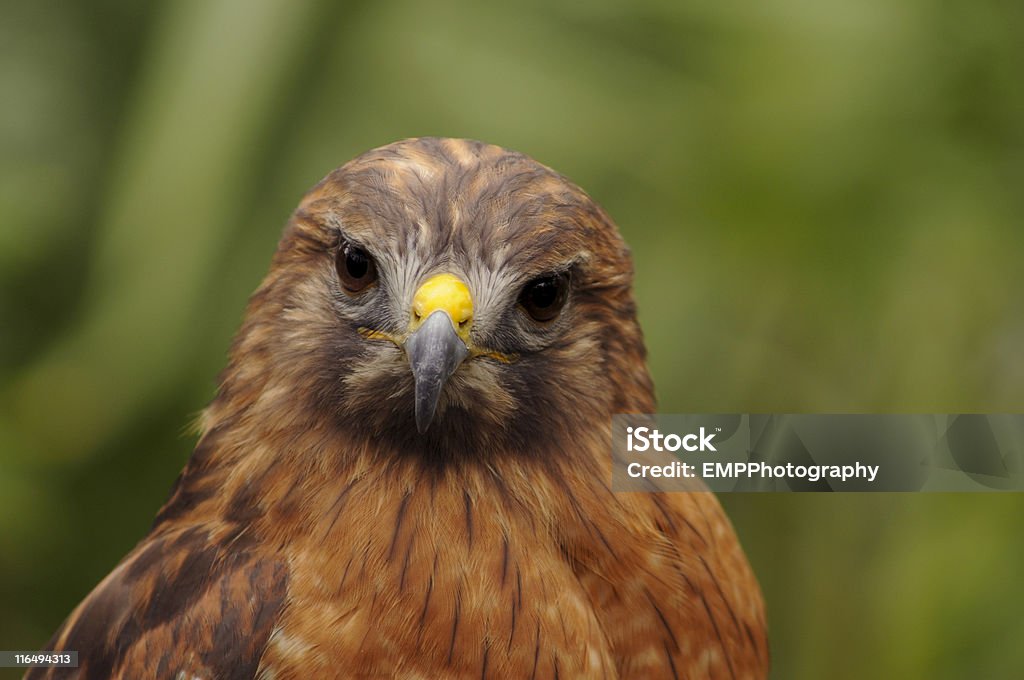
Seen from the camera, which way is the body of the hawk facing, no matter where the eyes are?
toward the camera
